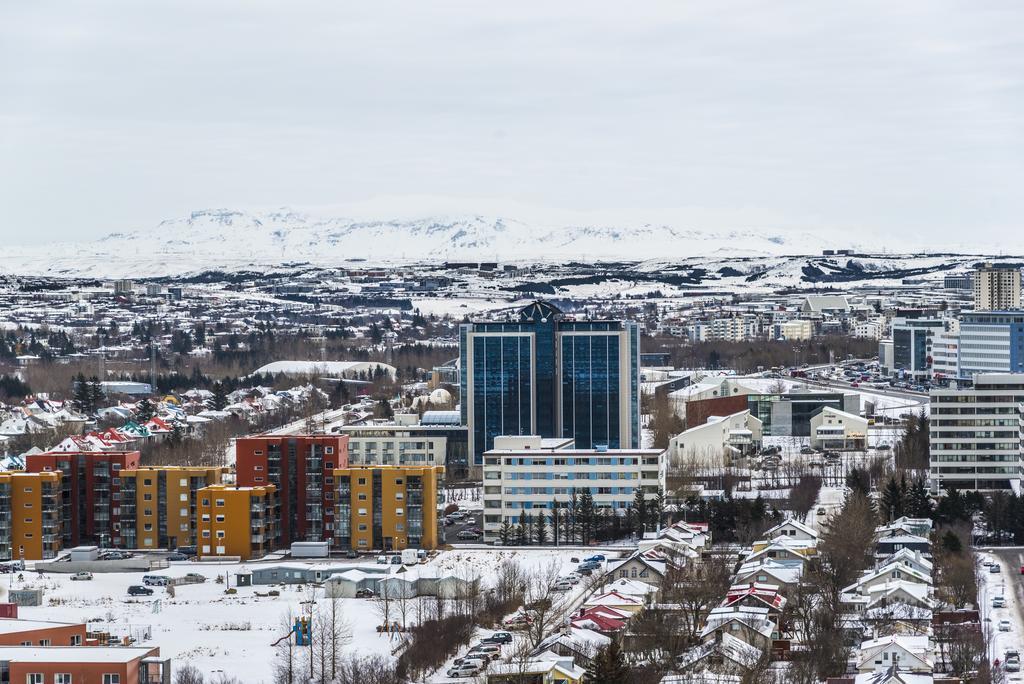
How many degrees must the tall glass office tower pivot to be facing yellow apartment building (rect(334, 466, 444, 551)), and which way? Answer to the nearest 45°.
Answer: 0° — it already faces it

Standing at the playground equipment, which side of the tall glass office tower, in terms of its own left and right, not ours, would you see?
front

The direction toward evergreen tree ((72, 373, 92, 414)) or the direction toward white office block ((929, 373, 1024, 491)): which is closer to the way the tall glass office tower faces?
the white office block

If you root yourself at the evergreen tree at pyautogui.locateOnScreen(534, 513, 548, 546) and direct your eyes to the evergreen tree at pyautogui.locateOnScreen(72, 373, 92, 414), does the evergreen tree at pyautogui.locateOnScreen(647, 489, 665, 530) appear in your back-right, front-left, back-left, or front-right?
back-right

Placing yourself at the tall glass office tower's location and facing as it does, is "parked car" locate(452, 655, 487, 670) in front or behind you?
in front

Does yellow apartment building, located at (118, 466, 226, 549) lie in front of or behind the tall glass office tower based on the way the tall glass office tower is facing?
in front

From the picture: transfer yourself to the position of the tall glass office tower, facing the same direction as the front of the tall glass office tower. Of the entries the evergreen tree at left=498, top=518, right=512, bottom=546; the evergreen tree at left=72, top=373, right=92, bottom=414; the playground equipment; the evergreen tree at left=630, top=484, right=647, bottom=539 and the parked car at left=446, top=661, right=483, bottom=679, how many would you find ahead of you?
4

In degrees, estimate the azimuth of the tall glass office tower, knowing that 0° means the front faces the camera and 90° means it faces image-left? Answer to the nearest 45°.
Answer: approximately 0°

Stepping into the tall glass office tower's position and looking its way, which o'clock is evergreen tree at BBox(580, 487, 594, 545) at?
The evergreen tree is roughly at 12 o'clock from the tall glass office tower.

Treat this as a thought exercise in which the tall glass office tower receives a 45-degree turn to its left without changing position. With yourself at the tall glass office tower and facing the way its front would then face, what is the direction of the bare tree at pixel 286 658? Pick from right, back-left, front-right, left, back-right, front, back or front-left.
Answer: front-right

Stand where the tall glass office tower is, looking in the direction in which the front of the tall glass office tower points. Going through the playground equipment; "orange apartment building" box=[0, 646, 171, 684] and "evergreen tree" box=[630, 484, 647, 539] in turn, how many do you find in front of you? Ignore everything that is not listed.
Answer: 3

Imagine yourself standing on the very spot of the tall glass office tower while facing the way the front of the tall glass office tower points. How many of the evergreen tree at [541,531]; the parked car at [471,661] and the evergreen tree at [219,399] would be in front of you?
2

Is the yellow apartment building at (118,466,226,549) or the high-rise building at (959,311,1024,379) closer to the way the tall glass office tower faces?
the yellow apartment building

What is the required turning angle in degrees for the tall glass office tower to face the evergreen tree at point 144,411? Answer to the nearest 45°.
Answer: approximately 135° to its right

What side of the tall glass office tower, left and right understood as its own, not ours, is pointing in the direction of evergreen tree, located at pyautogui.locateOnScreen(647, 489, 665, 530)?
front

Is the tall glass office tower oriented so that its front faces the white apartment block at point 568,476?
yes

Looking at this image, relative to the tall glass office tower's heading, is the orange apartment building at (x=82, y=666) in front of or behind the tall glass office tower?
in front
